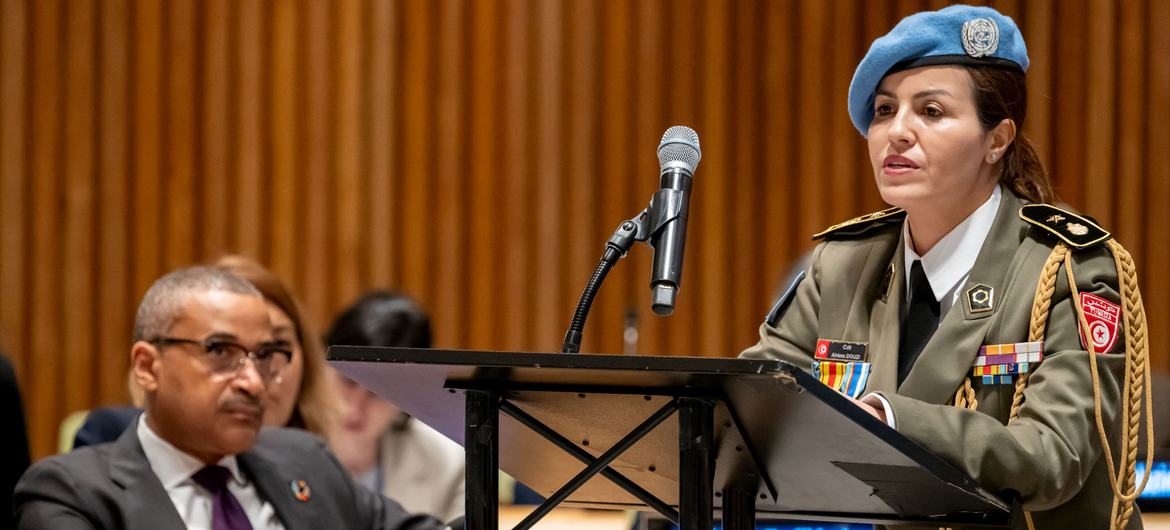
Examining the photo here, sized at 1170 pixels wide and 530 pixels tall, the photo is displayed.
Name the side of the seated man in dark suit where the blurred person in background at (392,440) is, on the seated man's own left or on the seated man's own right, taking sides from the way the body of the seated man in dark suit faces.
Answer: on the seated man's own left

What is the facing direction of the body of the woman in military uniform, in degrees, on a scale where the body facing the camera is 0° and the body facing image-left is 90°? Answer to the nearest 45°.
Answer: approximately 45°

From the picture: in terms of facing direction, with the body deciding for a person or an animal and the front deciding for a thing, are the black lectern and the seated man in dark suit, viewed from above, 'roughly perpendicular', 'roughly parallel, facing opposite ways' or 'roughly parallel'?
roughly perpendicular

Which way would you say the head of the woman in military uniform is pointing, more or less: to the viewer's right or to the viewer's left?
to the viewer's left

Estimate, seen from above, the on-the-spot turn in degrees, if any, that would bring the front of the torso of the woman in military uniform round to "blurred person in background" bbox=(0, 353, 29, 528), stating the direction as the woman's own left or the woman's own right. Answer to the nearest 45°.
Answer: approximately 45° to the woman's own right

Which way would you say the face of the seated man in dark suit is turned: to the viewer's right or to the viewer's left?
to the viewer's right

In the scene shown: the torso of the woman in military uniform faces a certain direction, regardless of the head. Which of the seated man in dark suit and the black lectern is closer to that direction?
the black lectern

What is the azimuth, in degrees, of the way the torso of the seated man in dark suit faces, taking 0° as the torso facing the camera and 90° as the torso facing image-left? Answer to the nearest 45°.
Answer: approximately 315°

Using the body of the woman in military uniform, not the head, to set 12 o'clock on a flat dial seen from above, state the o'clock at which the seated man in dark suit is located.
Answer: The seated man in dark suit is roughly at 2 o'clock from the woman in military uniform.
